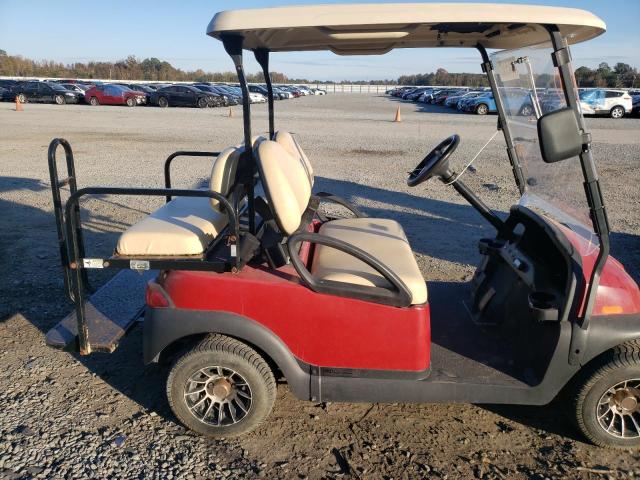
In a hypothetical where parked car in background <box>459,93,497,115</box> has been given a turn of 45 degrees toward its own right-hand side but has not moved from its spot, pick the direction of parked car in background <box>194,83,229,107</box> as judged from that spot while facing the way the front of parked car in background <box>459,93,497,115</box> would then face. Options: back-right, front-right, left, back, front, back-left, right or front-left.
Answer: front

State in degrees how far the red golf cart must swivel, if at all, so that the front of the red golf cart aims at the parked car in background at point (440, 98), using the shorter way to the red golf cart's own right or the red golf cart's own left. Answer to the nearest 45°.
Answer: approximately 90° to the red golf cart's own left

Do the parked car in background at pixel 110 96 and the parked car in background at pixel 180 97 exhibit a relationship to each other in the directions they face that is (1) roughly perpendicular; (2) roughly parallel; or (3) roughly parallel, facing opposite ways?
roughly parallel

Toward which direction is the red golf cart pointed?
to the viewer's right

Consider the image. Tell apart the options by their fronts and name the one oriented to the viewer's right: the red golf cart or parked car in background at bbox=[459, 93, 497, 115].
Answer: the red golf cart

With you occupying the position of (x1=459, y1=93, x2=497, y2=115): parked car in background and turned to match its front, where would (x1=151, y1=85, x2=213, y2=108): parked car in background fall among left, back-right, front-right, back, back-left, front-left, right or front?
front-right

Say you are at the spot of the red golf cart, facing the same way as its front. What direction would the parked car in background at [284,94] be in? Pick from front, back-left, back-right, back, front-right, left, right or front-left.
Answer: left

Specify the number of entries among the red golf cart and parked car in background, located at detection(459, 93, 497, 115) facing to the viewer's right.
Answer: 1

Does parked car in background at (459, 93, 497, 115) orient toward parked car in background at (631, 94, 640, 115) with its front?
no

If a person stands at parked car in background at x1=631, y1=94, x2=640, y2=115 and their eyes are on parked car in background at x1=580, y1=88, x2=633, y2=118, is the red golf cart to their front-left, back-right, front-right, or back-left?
front-left

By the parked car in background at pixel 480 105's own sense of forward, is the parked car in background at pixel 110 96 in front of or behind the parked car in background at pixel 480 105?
in front

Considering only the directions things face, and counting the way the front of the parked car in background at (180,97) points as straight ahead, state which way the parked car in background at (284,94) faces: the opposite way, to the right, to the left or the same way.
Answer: the same way

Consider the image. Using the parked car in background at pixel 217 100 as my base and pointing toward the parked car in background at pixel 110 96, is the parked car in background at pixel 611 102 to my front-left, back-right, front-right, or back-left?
back-left
